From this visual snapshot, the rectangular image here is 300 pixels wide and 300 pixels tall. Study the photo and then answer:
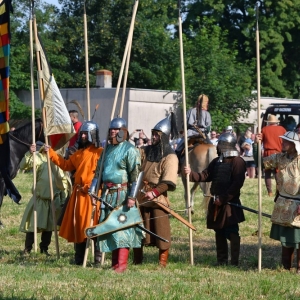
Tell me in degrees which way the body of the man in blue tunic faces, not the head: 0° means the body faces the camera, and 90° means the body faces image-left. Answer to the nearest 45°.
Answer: approximately 45°

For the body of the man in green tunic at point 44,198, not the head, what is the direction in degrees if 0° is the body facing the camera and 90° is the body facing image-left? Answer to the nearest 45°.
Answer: approximately 0°

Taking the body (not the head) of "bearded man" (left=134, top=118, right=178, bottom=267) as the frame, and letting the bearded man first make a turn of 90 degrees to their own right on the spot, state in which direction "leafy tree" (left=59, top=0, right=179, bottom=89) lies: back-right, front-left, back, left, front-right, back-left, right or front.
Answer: front-right

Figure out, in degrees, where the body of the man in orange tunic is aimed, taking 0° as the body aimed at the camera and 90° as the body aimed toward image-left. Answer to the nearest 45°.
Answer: approximately 45°

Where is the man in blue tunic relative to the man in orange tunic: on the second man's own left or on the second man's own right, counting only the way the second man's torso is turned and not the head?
on the second man's own left

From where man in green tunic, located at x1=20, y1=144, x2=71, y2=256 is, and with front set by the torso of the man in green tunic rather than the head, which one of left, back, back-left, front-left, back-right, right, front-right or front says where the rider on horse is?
back-left

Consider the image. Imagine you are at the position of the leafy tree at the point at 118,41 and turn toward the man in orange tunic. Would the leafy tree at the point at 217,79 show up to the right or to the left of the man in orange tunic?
left
